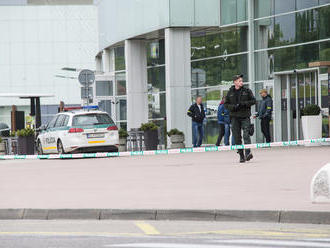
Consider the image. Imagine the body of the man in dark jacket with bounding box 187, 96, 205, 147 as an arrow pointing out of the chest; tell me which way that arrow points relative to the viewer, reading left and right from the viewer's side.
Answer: facing the viewer and to the right of the viewer

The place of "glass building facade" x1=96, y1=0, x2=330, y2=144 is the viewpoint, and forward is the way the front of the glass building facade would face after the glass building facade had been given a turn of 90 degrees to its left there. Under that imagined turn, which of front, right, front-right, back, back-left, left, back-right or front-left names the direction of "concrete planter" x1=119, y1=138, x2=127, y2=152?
back-right

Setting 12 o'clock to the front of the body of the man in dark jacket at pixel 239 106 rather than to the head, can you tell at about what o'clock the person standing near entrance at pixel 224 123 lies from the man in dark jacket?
The person standing near entrance is roughly at 6 o'clock from the man in dark jacket.

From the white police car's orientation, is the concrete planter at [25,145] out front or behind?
out front

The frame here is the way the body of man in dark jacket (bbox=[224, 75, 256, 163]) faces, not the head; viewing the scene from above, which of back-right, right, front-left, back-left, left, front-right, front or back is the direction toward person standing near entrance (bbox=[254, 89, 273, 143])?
back
